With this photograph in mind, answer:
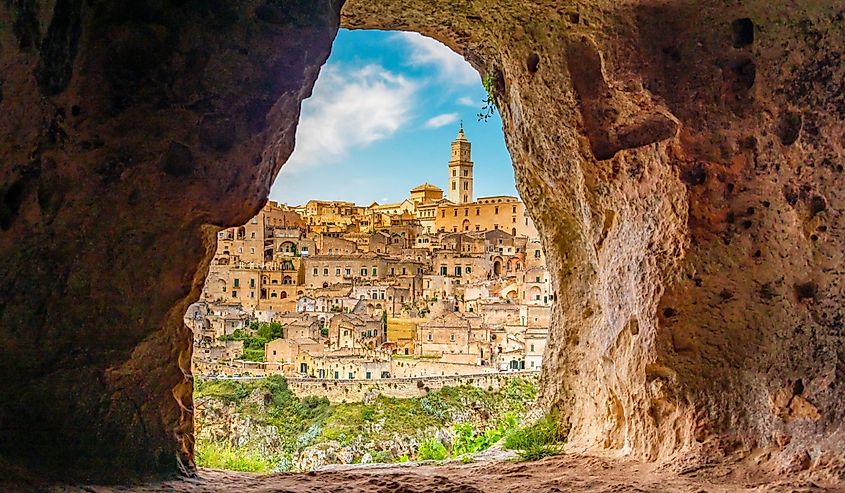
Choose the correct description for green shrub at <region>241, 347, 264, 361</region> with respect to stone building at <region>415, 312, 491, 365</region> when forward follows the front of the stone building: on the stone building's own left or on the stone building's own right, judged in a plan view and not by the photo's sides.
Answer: on the stone building's own right

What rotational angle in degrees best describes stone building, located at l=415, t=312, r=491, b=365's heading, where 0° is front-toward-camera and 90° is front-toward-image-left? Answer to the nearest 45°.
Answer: approximately 0°

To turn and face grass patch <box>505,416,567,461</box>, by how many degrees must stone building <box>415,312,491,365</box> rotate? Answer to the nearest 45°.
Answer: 0° — it already faces it

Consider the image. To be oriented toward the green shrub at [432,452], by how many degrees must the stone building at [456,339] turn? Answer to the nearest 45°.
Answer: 0° — it already faces it

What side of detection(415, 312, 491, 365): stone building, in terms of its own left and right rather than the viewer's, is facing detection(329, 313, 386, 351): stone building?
right

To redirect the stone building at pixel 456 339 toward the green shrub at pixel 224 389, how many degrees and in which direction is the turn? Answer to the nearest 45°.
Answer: approximately 45° to its right

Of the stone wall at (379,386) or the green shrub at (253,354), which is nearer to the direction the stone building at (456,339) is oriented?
the stone wall

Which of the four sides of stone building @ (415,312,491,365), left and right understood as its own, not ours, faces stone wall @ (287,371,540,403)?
front
